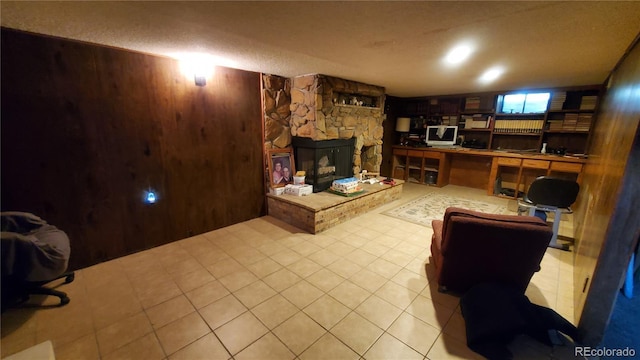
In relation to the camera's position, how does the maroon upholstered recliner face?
facing away from the viewer and to the left of the viewer

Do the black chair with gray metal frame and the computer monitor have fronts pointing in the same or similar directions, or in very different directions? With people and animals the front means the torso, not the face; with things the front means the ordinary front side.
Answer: very different directions

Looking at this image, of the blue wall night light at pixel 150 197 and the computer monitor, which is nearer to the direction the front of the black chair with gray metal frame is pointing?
the computer monitor

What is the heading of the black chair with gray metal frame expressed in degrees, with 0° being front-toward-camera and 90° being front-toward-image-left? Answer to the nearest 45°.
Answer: approximately 135°

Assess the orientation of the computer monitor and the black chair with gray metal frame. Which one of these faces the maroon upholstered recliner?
the computer monitor

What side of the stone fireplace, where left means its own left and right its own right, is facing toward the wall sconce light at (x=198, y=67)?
right
